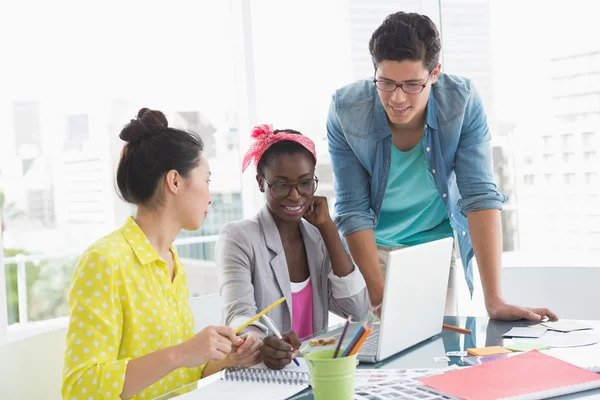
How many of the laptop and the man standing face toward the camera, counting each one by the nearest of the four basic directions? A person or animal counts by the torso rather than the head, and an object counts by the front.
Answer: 1

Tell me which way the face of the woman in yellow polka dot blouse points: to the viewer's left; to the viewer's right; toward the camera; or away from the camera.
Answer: to the viewer's right

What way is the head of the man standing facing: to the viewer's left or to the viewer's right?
to the viewer's left

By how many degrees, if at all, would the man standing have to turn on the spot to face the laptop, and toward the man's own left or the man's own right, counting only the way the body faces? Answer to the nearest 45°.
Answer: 0° — they already face it
